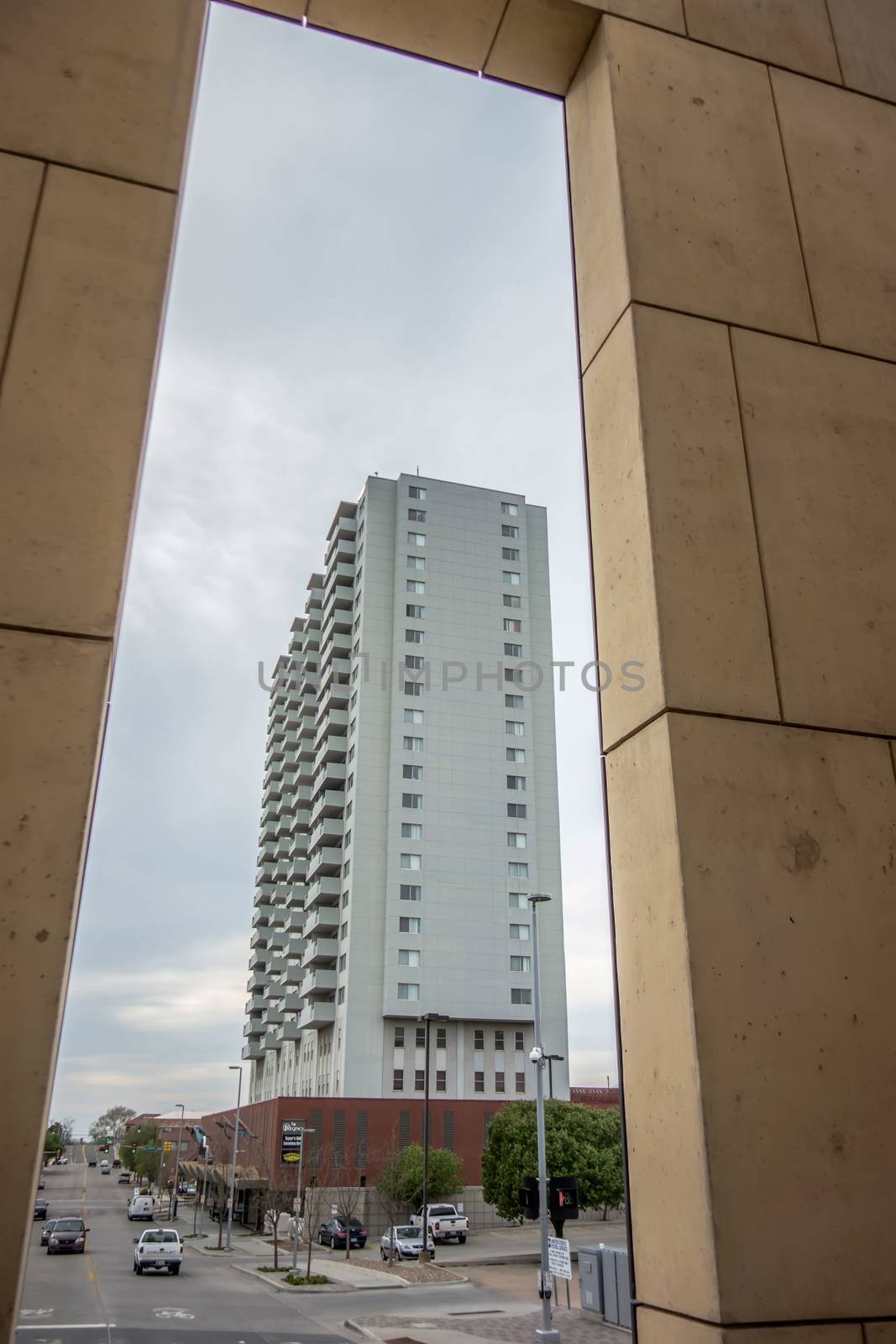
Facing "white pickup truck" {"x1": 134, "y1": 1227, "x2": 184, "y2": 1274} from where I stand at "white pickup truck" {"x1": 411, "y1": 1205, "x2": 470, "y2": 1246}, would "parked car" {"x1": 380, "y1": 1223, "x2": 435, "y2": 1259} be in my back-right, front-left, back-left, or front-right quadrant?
front-left

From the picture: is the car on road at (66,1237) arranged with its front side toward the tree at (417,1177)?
no

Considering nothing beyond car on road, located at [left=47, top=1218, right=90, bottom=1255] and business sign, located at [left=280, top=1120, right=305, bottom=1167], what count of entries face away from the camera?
0

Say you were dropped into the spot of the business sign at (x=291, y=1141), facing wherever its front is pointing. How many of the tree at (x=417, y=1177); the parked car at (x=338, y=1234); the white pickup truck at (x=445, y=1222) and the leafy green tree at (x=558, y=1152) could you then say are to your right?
0

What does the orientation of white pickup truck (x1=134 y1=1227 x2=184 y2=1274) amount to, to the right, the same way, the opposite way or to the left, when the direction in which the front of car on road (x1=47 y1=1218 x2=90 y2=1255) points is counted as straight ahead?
the opposite way

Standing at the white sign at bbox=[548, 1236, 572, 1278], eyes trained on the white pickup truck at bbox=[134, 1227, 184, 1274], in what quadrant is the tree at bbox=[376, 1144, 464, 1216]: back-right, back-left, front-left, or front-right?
front-right

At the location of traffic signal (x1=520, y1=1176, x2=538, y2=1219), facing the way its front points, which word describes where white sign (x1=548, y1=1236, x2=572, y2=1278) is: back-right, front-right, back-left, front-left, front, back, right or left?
back

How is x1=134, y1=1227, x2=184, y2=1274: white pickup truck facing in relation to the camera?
away from the camera

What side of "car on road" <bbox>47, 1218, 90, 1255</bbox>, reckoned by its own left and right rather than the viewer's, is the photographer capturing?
front

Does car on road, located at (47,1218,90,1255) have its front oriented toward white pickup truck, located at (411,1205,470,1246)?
no

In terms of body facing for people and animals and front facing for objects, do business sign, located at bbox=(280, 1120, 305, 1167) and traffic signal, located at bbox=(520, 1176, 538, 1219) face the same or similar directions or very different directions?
very different directions
